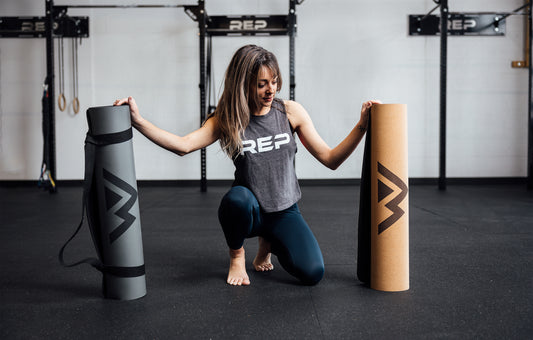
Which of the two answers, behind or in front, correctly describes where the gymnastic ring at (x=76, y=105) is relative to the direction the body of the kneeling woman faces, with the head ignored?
behind

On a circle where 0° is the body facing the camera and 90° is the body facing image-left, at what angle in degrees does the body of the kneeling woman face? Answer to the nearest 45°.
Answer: approximately 0°
